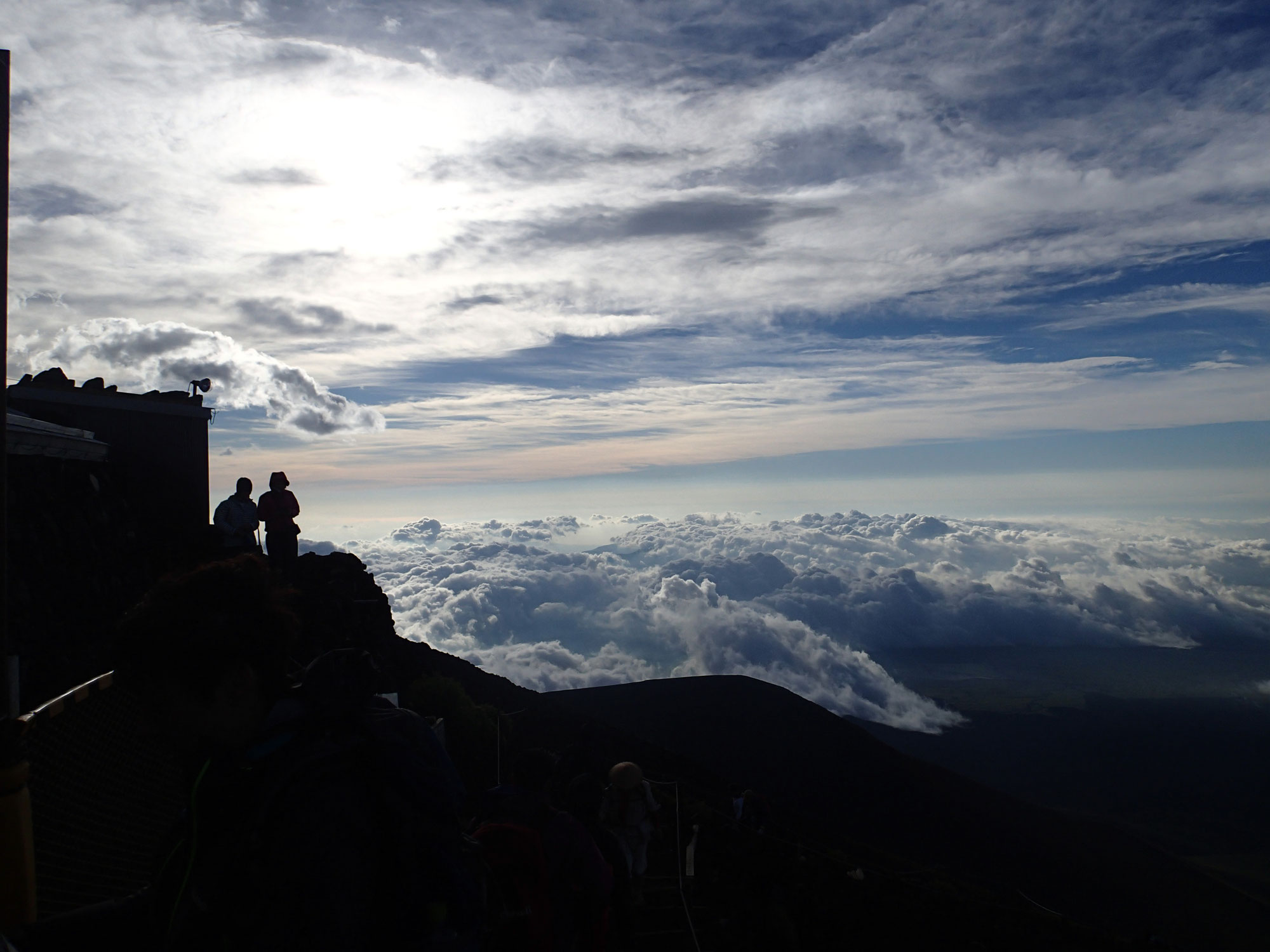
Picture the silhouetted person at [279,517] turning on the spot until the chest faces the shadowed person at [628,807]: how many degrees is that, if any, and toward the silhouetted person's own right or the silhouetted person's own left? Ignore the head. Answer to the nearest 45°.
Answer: approximately 45° to the silhouetted person's own right

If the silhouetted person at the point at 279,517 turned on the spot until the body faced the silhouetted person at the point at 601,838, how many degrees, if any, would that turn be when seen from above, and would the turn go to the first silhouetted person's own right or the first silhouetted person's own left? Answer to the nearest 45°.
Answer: approximately 45° to the first silhouetted person's own right

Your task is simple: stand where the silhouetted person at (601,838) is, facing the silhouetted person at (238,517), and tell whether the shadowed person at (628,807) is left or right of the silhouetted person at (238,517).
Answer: right

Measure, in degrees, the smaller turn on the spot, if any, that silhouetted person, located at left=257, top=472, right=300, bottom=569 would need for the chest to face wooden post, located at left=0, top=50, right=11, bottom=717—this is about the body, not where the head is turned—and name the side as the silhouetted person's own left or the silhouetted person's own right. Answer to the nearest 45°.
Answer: approximately 45° to the silhouetted person's own right
